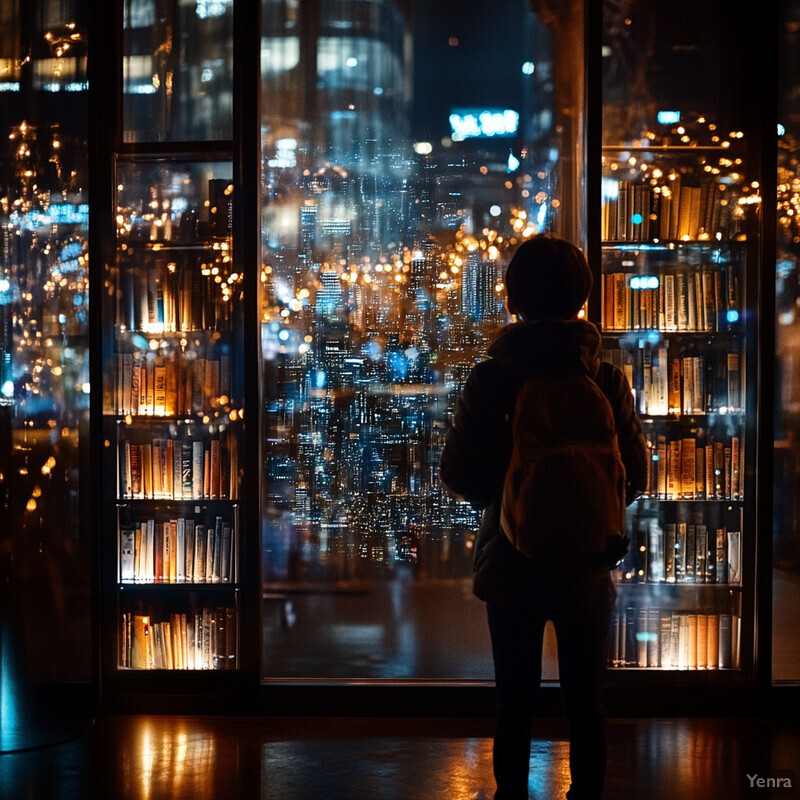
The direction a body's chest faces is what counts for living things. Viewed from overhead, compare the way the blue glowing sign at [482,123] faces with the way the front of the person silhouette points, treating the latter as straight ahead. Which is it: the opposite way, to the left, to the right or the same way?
the opposite way

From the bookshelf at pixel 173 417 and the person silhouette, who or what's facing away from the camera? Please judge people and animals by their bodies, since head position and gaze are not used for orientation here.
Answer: the person silhouette

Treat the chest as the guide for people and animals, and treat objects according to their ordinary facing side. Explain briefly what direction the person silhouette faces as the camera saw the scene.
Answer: facing away from the viewer

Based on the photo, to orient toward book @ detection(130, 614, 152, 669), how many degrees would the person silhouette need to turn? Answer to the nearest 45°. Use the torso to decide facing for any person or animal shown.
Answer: approximately 45° to its left

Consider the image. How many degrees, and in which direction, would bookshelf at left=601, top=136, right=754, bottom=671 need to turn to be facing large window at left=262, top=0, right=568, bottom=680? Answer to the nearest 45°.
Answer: approximately 90° to its right

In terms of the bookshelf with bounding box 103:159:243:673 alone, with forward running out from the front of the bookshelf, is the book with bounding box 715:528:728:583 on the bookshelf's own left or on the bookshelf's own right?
on the bookshelf's own left

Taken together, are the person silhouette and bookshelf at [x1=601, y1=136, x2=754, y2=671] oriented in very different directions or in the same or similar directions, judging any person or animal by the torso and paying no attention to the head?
very different directions

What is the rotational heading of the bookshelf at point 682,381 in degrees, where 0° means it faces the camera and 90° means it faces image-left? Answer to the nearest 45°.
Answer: approximately 0°
